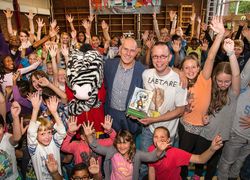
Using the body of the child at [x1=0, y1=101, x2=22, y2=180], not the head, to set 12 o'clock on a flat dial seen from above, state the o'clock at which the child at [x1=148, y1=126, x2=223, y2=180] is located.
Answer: the child at [x1=148, y1=126, x2=223, y2=180] is roughly at 10 o'clock from the child at [x1=0, y1=101, x2=22, y2=180].

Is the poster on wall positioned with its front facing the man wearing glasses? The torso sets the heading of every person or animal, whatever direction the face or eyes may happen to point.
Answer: yes

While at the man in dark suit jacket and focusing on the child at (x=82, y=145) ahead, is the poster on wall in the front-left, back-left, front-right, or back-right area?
back-right

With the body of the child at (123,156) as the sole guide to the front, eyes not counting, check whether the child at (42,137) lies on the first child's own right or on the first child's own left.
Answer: on the first child's own right

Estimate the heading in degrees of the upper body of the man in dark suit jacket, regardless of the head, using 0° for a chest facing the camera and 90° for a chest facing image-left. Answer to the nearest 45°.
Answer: approximately 0°

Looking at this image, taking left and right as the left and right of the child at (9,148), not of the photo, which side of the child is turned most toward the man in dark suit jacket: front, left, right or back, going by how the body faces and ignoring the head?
left
